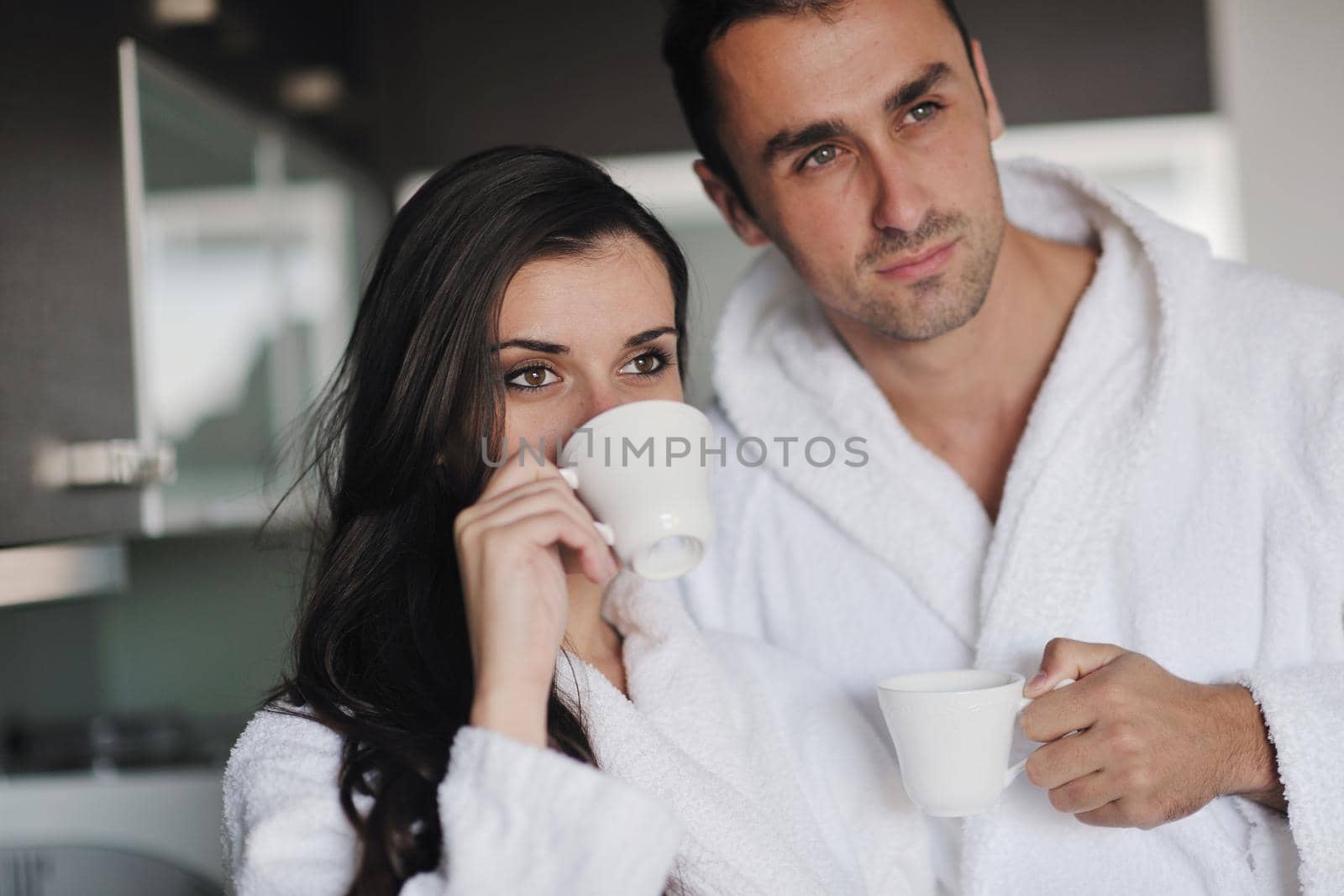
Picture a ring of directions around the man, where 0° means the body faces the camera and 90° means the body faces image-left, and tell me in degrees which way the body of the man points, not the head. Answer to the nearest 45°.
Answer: approximately 0°

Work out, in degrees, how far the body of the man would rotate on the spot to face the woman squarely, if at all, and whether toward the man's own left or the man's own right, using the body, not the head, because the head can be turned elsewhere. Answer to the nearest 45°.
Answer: approximately 45° to the man's own right
